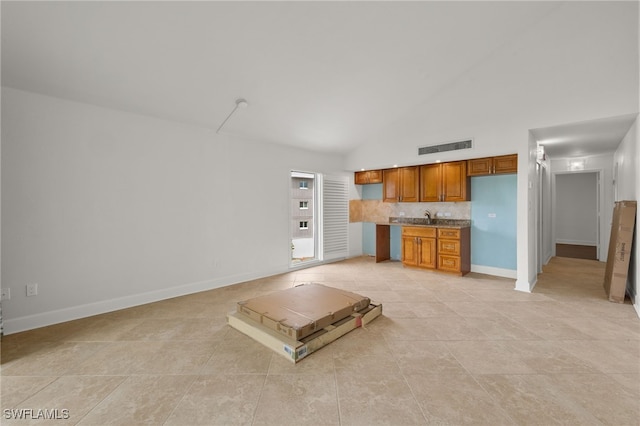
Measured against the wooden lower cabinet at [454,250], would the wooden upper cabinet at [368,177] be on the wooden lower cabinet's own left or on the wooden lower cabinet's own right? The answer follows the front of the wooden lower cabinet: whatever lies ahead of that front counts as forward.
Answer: on the wooden lower cabinet's own right

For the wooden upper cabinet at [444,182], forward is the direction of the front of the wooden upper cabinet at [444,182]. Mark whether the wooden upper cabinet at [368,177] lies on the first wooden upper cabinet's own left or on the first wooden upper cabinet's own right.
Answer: on the first wooden upper cabinet's own right

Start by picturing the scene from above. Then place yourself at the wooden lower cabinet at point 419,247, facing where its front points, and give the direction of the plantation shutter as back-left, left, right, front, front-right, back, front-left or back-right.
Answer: front-right

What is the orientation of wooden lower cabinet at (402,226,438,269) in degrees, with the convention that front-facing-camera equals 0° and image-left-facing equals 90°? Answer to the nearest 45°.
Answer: approximately 45°

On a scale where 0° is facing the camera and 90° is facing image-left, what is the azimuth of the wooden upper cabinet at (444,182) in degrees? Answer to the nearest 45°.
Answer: approximately 45°
